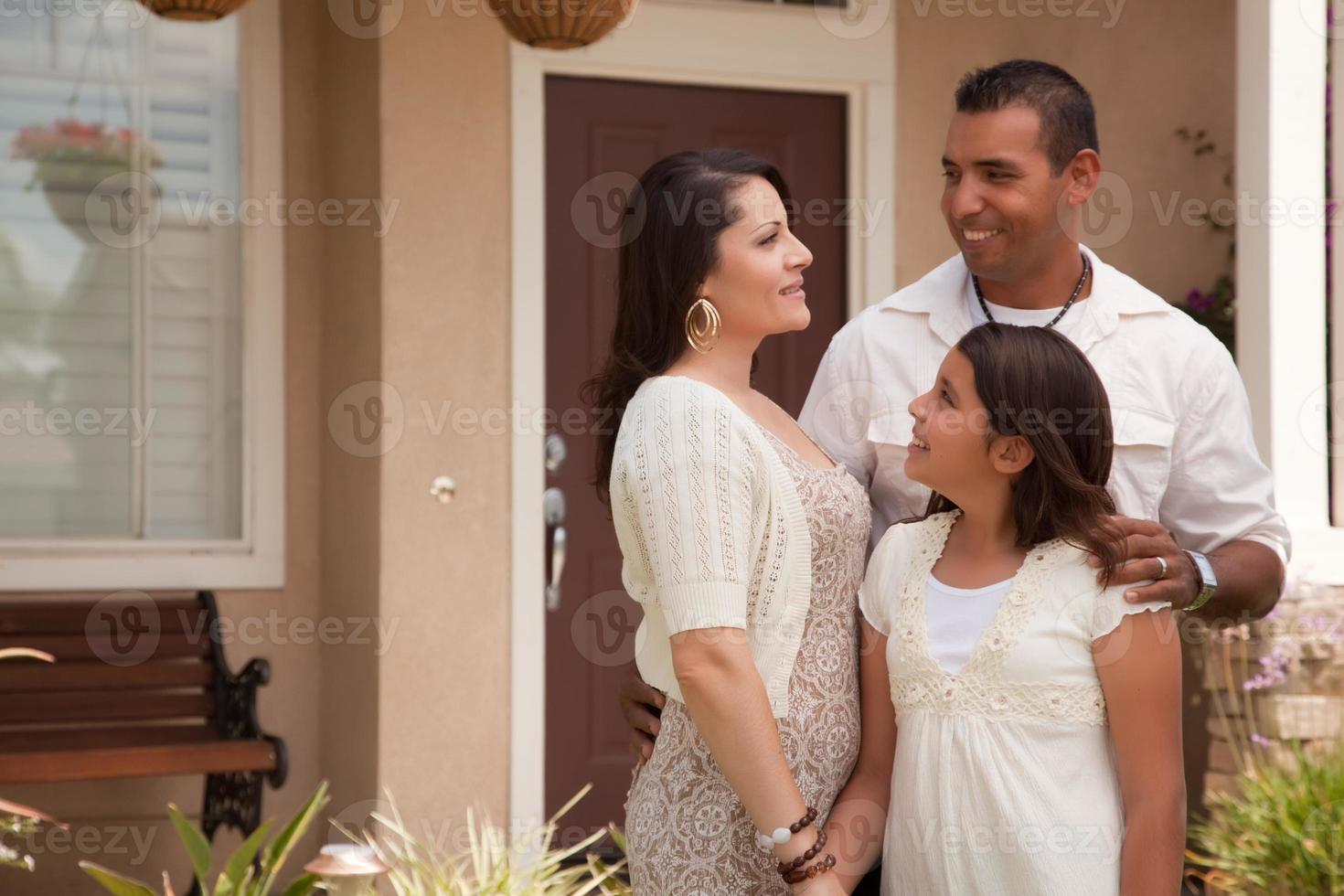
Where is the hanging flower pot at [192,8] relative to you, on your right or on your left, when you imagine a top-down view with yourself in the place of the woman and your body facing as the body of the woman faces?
on your left

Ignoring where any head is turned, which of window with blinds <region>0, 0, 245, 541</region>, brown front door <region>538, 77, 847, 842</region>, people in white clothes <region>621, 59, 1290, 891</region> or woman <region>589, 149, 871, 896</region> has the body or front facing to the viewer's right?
the woman

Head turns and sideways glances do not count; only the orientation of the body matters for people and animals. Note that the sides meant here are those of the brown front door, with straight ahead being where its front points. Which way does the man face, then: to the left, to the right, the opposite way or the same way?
the same way

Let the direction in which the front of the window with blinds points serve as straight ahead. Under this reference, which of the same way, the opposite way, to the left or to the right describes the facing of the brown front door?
the same way

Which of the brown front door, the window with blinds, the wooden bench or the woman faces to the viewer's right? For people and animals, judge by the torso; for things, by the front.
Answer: the woman

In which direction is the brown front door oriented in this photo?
toward the camera

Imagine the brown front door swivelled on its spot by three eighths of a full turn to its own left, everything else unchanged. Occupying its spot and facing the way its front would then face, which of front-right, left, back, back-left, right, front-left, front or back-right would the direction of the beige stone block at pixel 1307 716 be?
front-right

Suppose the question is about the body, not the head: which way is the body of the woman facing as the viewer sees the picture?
to the viewer's right

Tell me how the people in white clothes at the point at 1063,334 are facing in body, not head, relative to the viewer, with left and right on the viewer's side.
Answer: facing the viewer

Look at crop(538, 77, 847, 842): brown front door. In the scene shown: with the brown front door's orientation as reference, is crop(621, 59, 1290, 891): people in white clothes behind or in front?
in front

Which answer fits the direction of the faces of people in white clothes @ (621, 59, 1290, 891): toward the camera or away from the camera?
toward the camera

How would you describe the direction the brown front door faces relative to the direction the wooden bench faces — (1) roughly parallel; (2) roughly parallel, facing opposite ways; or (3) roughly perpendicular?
roughly parallel

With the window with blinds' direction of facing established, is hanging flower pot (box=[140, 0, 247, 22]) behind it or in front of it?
in front
